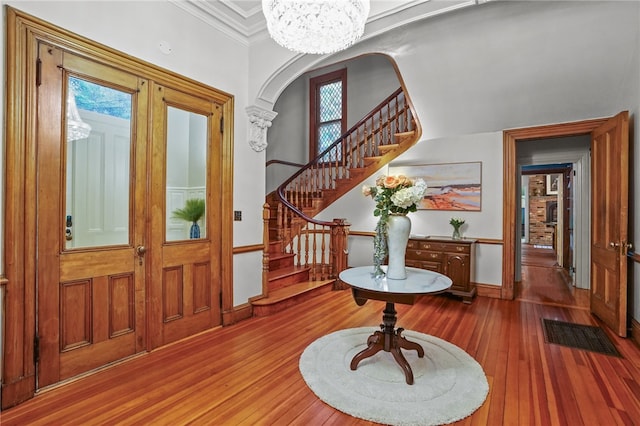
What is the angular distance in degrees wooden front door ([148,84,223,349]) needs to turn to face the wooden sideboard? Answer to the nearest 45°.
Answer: approximately 45° to its left

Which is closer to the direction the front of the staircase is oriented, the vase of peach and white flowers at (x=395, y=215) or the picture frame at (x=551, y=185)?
the vase of peach and white flowers

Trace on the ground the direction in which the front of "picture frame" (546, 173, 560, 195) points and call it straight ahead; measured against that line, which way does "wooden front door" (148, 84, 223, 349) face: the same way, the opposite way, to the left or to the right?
to the left

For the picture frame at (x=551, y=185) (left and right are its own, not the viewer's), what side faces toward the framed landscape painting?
front

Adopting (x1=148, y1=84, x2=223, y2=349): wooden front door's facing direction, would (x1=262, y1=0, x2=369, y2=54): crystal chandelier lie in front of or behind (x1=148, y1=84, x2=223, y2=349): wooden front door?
in front

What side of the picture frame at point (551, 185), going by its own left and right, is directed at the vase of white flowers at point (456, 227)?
front

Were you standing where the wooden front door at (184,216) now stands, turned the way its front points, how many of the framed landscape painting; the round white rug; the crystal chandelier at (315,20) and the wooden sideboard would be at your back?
0

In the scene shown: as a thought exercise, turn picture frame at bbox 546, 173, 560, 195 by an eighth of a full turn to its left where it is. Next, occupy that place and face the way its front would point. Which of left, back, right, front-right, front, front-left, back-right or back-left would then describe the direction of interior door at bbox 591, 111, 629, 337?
front-right

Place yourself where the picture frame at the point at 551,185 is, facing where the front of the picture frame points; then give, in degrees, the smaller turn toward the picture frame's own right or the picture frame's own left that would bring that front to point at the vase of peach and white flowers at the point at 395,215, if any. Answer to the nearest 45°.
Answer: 0° — it already faces it

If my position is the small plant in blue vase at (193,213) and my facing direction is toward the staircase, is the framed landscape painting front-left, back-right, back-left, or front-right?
front-right

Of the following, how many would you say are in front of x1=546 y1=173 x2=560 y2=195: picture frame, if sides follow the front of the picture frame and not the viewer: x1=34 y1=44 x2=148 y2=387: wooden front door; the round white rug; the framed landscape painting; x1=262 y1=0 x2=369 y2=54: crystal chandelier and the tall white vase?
5

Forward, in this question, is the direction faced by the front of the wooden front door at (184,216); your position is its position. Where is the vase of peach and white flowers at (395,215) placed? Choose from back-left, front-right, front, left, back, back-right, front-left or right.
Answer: front

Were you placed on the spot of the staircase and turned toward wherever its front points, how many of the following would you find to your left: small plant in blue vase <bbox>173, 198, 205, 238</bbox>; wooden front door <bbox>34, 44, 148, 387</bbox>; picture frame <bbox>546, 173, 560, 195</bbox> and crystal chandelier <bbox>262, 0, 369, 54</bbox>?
1

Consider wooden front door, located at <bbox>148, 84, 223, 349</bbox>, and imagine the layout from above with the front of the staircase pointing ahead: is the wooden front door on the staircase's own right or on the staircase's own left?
on the staircase's own right

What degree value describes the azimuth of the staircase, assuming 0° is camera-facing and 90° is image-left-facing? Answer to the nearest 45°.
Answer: approximately 315°

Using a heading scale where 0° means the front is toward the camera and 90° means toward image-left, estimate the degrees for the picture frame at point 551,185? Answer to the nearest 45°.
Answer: approximately 0°
